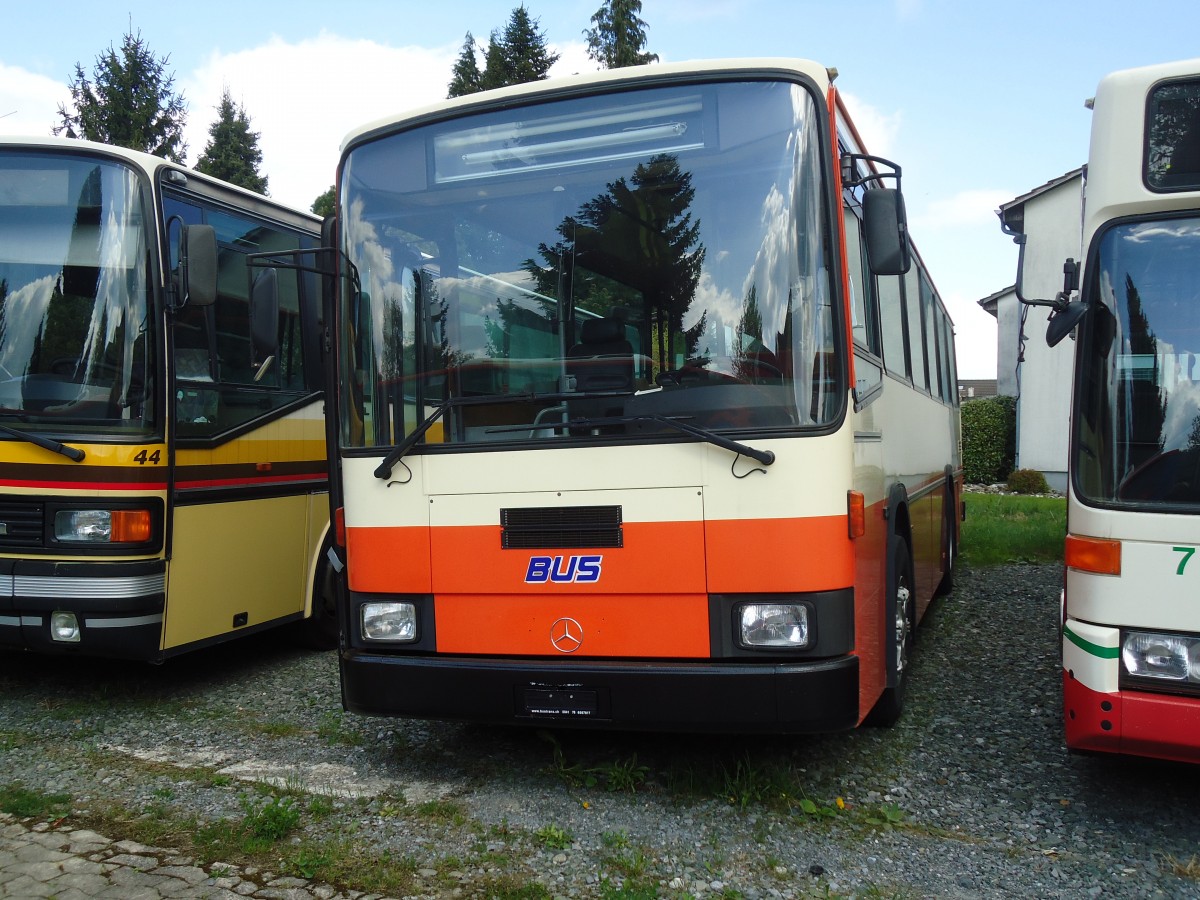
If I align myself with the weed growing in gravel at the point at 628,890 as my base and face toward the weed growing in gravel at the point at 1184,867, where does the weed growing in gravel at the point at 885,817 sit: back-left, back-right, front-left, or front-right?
front-left

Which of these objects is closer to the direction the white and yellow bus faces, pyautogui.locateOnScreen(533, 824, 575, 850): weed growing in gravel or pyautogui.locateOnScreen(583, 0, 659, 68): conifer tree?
the weed growing in gravel

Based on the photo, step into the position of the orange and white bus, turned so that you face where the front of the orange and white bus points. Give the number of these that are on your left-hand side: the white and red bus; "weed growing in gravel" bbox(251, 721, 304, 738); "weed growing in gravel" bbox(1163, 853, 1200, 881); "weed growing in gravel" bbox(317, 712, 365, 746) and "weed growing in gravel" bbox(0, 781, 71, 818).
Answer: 2

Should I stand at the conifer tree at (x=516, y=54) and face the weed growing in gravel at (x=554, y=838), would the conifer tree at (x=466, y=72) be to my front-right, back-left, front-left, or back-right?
back-right

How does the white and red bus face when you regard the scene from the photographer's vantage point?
facing the viewer

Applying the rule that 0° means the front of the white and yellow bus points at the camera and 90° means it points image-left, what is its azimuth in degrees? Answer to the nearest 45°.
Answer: approximately 45°

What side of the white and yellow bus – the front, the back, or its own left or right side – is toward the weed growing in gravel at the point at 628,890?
left

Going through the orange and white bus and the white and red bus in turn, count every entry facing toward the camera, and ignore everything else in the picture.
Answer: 2

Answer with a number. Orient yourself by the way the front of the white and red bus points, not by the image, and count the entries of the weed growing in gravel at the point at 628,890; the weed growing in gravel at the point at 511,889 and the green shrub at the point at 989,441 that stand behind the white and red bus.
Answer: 1

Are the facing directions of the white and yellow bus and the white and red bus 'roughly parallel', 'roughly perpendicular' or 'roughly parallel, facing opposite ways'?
roughly parallel

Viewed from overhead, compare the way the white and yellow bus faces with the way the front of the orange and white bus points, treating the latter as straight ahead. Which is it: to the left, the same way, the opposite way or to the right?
the same way

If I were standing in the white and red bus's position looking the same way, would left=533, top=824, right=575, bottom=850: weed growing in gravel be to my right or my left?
on my right

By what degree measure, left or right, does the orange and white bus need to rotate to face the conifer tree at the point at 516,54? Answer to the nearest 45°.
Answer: approximately 180°

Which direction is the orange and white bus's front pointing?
toward the camera

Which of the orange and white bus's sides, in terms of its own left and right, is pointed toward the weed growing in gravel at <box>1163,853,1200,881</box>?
front

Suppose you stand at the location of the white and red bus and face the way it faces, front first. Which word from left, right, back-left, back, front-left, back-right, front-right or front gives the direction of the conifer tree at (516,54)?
back-right
